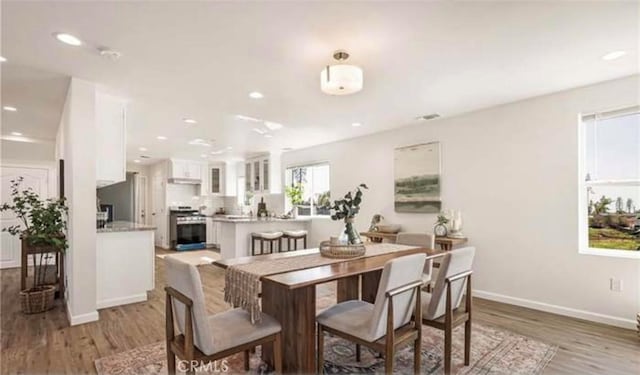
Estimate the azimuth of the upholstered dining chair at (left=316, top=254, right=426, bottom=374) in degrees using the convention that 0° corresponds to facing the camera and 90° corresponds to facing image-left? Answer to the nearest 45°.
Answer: approximately 135°

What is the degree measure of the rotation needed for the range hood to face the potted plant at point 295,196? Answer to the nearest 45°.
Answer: approximately 45° to its left

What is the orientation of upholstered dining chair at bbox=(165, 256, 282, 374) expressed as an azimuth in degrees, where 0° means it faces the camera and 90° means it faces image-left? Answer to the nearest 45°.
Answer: approximately 225°

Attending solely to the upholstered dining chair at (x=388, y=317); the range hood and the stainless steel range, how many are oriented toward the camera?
2

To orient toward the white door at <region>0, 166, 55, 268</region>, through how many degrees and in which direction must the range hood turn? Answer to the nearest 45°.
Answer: approximately 45° to its right

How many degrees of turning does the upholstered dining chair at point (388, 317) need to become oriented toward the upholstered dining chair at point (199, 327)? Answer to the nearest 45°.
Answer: approximately 45° to its left

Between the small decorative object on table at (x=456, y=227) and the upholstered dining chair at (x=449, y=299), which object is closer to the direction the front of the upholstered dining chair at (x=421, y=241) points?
the upholstered dining chair

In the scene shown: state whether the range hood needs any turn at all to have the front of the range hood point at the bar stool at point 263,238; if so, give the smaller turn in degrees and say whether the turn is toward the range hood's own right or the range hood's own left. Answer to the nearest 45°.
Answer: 0° — it already faces it

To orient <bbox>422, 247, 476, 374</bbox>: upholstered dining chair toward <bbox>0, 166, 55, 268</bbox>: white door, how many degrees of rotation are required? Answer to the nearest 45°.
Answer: approximately 45° to its left
